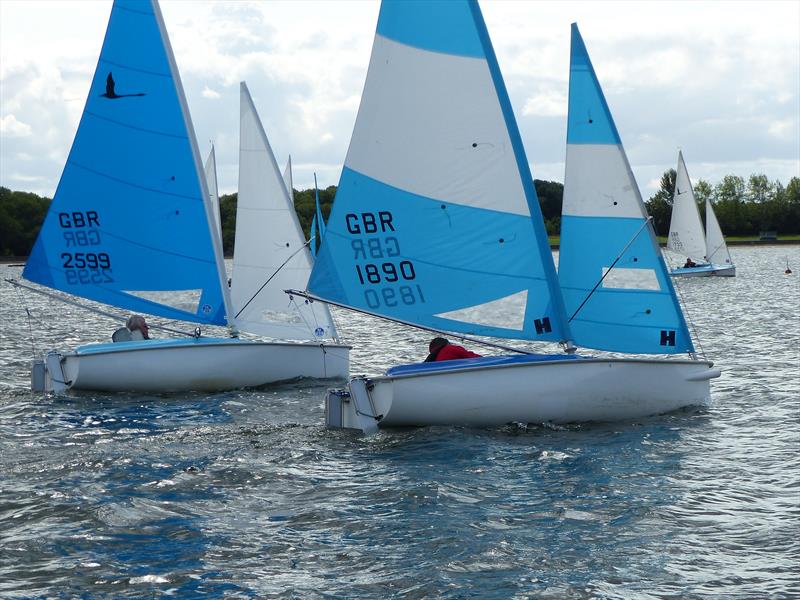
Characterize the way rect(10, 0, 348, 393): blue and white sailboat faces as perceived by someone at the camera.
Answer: facing to the right of the viewer

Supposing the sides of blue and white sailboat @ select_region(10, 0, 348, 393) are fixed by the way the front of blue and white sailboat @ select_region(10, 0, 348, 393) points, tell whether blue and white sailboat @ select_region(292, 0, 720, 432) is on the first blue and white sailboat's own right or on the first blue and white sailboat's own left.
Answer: on the first blue and white sailboat's own right

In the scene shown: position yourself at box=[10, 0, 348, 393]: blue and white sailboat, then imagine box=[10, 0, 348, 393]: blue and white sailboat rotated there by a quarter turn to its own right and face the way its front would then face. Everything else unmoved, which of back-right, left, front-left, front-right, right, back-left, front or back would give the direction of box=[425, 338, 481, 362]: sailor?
front-left
